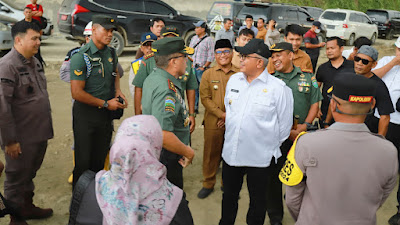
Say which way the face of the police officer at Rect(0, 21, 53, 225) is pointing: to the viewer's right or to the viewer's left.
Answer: to the viewer's right

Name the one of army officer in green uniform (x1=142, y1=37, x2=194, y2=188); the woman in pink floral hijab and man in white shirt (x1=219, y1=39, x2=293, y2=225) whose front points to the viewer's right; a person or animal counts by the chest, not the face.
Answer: the army officer in green uniform

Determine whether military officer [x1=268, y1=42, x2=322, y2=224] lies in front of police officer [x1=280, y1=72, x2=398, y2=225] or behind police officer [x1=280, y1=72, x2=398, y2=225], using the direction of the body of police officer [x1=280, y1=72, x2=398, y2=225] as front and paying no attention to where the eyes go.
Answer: in front

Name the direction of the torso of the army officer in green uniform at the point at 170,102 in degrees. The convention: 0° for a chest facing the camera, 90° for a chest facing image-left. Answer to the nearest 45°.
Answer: approximately 270°

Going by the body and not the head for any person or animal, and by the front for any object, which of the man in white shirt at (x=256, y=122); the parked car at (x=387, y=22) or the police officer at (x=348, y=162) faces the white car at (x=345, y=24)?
the police officer

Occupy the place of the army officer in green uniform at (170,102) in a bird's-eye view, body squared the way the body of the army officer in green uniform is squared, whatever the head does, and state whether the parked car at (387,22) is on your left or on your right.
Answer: on your left

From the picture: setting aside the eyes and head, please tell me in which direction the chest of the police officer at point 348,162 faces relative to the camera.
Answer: away from the camera

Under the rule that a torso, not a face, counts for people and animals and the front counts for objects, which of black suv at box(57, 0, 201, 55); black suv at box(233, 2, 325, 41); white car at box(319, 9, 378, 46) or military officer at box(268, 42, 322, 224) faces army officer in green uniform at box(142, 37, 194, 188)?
military officer at box(268, 42, 322, 224)

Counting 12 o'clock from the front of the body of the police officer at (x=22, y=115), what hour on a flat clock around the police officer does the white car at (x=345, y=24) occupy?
The white car is roughly at 11 o'clock from the police officer.

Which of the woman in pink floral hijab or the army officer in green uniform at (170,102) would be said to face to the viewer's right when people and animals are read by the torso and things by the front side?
the army officer in green uniform

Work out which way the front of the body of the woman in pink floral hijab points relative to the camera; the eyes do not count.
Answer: away from the camera
